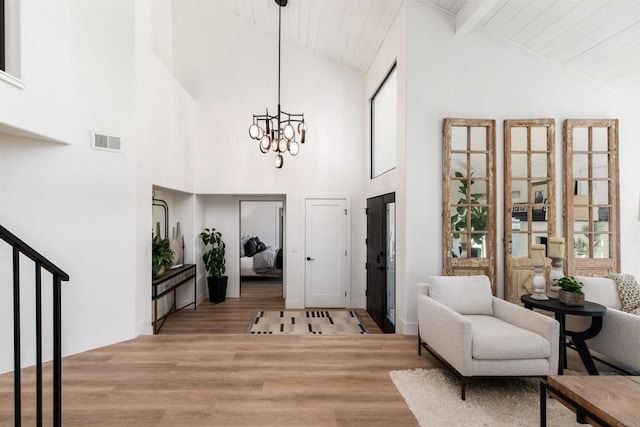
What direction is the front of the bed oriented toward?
to the viewer's right

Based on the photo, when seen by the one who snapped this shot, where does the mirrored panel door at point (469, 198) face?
facing the viewer

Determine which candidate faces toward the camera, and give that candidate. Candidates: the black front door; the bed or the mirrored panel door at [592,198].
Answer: the mirrored panel door

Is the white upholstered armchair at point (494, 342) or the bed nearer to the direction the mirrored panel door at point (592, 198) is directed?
the white upholstered armchair

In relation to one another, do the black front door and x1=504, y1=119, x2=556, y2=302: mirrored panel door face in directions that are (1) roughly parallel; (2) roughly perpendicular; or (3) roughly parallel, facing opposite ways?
roughly perpendicular

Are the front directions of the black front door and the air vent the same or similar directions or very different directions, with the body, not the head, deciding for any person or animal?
very different directions

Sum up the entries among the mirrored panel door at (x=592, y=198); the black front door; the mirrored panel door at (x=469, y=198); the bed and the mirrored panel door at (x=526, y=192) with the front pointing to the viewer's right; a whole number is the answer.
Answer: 1

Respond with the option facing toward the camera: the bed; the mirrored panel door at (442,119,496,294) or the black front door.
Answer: the mirrored panel door

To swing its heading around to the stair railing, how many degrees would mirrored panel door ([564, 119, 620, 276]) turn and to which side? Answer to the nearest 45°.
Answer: approximately 45° to its right

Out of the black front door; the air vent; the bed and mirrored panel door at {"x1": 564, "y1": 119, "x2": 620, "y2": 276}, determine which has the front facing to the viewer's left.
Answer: the black front door

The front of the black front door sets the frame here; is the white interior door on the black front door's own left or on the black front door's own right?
on the black front door's own right

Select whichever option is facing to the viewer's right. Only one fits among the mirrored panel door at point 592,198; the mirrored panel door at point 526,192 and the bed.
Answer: the bed

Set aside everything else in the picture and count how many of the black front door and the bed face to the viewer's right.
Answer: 1

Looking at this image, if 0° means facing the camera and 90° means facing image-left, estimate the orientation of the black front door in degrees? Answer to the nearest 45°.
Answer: approximately 90°

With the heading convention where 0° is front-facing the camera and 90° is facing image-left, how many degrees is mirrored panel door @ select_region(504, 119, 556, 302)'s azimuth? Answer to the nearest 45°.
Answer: approximately 0°

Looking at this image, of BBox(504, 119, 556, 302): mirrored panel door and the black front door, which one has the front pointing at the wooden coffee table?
the mirrored panel door
